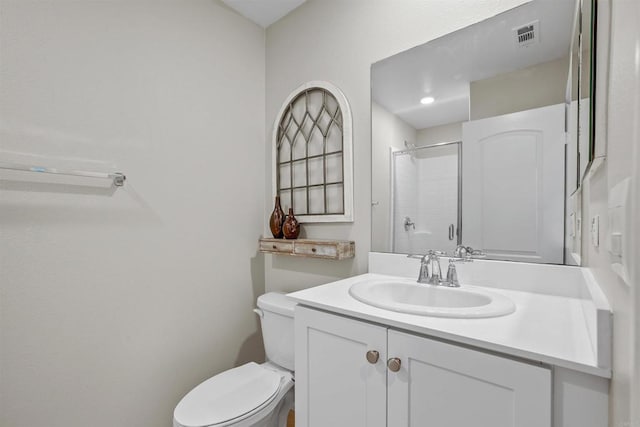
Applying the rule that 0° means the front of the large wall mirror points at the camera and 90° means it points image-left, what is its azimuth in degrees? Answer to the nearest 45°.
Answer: approximately 45°

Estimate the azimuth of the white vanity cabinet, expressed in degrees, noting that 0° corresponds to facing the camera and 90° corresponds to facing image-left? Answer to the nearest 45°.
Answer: approximately 45°

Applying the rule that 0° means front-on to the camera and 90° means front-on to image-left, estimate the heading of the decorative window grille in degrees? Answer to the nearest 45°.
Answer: approximately 45°

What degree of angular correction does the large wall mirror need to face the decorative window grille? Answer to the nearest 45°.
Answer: approximately 45° to its right

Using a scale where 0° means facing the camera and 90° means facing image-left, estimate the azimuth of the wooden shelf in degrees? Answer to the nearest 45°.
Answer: approximately 45°

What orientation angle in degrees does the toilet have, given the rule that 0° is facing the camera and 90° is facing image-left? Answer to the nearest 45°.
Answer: approximately 45°

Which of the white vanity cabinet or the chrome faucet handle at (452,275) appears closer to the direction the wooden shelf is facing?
the white vanity cabinet

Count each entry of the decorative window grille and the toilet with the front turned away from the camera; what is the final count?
0

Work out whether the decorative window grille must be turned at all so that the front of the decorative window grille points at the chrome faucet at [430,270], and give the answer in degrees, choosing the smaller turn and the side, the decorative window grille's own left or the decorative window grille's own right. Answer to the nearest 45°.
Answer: approximately 90° to the decorative window grille's own left

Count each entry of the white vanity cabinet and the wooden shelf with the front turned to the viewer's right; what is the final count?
0
